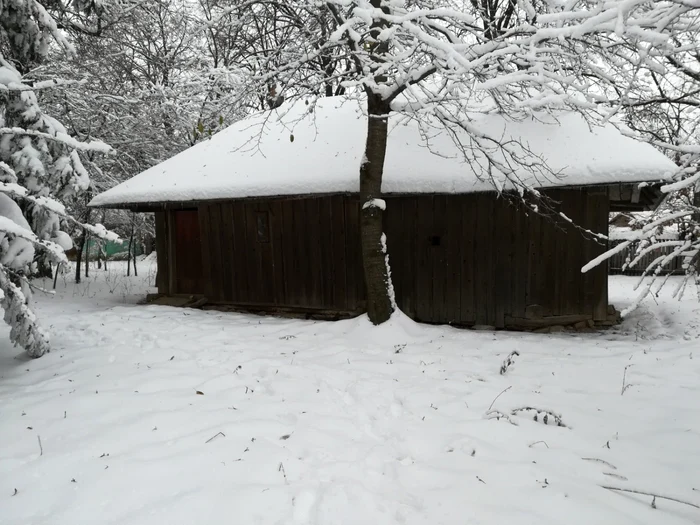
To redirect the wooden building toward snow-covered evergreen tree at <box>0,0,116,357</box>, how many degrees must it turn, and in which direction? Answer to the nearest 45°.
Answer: approximately 45° to its right

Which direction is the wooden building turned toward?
toward the camera
